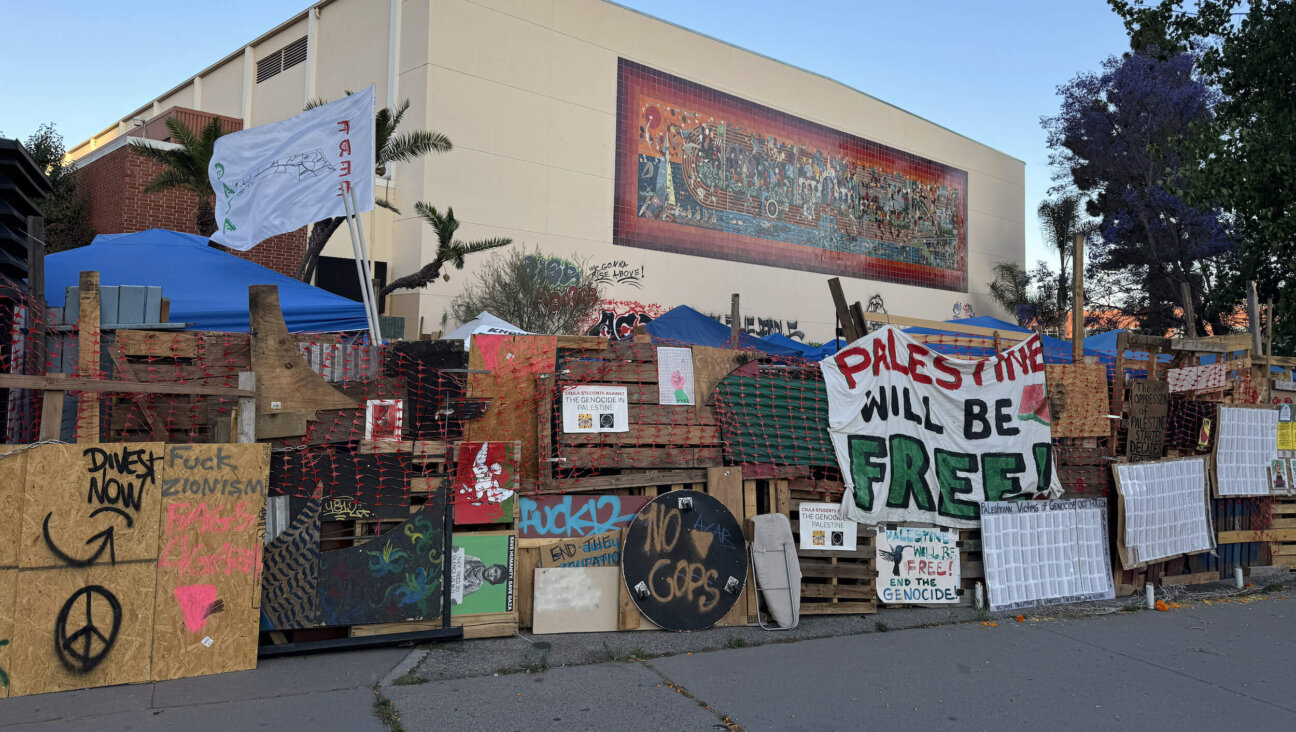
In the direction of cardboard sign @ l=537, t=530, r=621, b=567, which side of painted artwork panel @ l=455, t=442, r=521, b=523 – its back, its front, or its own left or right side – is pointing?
left

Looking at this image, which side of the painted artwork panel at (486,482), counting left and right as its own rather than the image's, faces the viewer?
front

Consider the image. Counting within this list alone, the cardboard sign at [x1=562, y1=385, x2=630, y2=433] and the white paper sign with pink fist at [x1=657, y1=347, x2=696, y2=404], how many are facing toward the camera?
2

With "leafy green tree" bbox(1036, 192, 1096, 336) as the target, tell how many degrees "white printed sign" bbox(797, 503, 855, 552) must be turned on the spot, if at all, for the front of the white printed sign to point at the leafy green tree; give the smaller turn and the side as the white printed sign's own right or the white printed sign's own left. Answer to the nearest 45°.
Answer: approximately 180°

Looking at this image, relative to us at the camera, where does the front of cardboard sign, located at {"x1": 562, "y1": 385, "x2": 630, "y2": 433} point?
facing the viewer

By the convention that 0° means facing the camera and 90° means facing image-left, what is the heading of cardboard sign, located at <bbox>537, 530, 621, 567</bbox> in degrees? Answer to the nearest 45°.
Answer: approximately 0°

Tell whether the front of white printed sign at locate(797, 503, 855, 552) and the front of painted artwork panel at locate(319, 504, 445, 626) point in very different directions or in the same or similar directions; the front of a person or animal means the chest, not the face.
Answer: same or similar directions

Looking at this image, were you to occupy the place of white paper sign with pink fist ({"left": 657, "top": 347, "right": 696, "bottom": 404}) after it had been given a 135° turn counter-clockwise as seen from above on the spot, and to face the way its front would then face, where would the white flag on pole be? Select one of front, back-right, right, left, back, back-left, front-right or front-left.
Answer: back-left

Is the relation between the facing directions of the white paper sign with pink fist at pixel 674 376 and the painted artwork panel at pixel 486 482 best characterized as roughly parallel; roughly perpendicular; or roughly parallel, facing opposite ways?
roughly parallel

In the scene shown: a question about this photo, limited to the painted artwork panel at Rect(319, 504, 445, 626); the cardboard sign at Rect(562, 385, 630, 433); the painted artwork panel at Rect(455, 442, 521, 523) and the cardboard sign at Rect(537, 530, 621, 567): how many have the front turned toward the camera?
4

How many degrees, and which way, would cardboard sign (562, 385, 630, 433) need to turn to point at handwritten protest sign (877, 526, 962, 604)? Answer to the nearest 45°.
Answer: approximately 90° to its left

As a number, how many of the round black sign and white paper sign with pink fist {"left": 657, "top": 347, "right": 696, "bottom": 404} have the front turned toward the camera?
2
